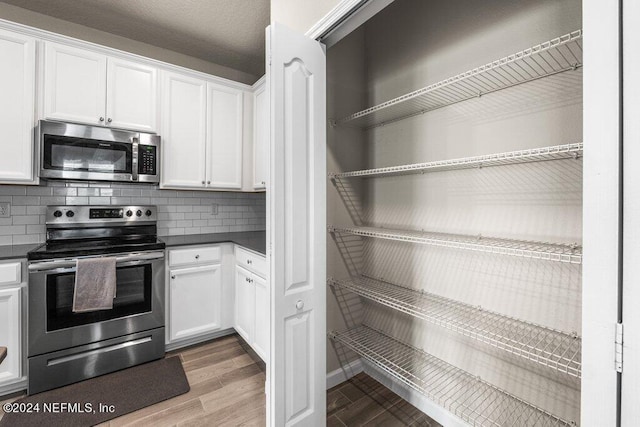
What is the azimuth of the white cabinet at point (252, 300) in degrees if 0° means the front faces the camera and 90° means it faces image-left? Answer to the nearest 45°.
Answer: approximately 45°

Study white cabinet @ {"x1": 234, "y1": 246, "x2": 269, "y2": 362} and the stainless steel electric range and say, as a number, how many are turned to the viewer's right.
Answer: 0

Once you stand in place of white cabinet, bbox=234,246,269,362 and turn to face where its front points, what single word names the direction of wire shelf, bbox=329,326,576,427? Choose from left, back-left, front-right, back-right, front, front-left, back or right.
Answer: left

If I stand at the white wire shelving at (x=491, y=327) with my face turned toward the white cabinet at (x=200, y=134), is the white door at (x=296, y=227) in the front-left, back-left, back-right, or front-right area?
front-left

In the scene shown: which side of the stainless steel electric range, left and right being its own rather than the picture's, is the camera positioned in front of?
front

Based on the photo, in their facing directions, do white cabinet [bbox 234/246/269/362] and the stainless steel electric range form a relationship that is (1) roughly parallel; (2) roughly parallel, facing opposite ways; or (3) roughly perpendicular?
roughly perpendicular
